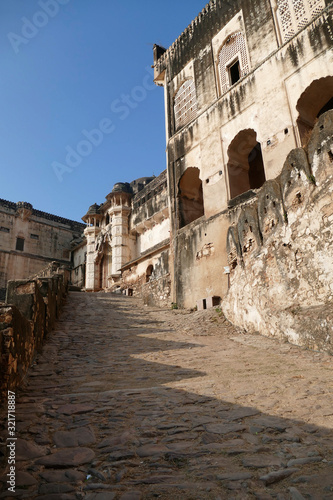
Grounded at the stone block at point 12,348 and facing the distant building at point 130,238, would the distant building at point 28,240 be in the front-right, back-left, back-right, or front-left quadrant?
front-left

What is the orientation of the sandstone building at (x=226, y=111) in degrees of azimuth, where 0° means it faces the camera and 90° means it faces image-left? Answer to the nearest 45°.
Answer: approximately 45°

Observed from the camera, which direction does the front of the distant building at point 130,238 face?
facing the viewer and to the left of the viewer

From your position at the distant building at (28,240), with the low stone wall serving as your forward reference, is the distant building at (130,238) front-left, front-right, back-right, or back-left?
front-left

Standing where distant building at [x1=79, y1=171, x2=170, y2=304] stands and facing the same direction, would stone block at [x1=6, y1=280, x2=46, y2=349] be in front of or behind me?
in front

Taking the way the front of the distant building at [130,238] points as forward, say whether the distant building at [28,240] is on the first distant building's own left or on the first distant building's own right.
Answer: on the first distant building's own right

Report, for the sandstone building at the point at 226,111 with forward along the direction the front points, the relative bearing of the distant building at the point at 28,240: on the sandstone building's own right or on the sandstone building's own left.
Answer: on the sandstone building's own right
